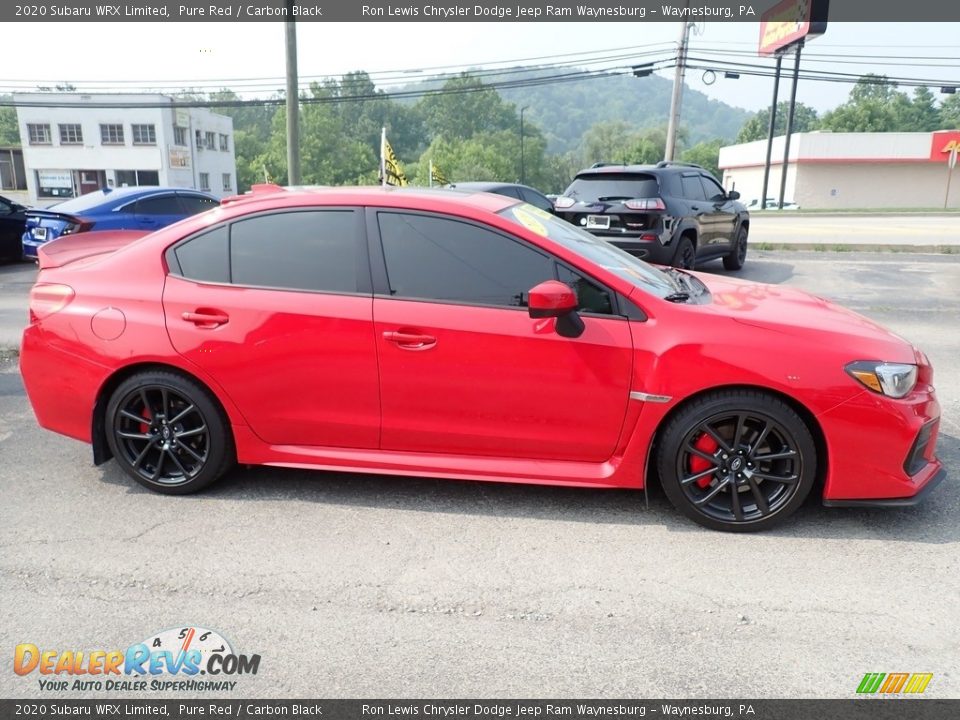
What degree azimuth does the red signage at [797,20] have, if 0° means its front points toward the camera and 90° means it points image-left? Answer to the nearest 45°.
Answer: approximately 45°

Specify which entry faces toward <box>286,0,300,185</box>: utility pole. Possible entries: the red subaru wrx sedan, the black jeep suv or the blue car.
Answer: the blue car

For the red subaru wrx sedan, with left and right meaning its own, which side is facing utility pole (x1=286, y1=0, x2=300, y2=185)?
left

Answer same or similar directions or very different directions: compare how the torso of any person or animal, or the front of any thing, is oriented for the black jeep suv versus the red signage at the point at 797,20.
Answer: very different directions

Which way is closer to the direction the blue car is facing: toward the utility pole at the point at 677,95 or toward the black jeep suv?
the utility pole

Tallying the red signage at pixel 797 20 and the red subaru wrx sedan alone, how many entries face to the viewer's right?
1

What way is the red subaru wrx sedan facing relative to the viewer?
to the viewer's right

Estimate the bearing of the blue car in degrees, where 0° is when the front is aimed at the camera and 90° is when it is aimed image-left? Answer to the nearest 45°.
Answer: approximately 225°

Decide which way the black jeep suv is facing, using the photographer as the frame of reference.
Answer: facing away from the viewer and to the right of the viewer
